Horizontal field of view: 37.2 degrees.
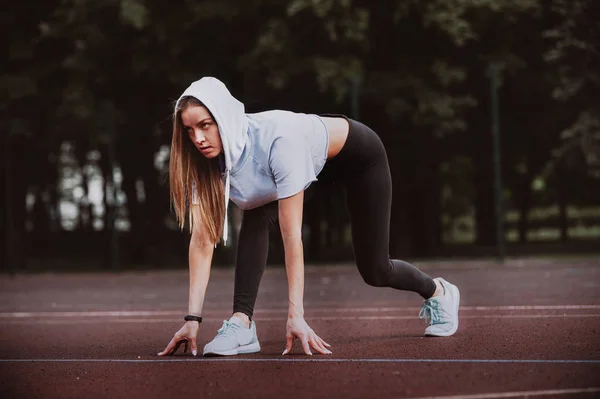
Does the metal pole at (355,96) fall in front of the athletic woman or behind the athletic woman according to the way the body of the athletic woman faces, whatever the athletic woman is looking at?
behind

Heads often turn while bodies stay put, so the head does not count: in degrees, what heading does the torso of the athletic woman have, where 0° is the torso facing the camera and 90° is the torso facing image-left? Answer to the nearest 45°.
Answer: approximately 45°

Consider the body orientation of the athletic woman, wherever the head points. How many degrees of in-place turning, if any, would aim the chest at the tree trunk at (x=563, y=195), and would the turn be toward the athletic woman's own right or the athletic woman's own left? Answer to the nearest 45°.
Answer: approximately 135° to the athletic woman's own right

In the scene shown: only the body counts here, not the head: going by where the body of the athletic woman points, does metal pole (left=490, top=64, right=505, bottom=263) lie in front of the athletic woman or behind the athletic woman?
behind

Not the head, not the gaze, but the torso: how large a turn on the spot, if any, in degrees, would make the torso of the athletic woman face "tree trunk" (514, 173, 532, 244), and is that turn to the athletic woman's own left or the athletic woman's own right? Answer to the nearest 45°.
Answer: approximately 135° to the athletic woman's own right

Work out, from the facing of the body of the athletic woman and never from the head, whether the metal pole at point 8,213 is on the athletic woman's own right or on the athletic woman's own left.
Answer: on the athletic woman's own right
